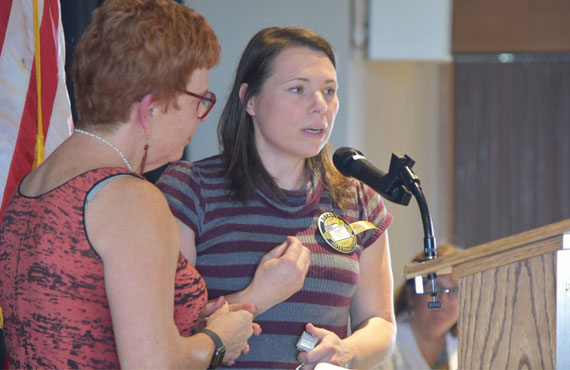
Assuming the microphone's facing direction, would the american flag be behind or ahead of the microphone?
ahead

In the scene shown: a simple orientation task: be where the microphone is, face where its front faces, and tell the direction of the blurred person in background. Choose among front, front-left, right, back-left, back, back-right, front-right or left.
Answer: right

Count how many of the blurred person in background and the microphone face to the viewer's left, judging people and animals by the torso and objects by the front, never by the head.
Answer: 1

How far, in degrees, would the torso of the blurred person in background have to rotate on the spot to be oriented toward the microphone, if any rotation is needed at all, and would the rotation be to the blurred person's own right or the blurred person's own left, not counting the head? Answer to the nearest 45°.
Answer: approximately 45° to the blurred person's own right

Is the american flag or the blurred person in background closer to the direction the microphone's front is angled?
the american flag

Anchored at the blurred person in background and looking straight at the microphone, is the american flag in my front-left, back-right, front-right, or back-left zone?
front-right

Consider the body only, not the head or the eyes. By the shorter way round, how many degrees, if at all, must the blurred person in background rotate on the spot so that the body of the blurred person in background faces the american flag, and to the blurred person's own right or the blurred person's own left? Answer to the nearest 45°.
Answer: approximately 90° to the blurred person's own right

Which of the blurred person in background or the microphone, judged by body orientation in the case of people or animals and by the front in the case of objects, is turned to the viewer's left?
the microphone

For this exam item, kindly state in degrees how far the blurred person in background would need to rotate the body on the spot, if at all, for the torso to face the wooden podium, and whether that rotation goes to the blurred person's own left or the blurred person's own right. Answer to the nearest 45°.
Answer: approximately 45° to the blurred person's own right

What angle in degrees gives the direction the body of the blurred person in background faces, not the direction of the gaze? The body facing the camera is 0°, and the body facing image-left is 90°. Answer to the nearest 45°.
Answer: approximately 315°

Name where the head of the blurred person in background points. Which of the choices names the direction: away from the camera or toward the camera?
toward the camera

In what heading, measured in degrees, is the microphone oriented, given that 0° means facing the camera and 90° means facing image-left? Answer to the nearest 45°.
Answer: approximately 90°

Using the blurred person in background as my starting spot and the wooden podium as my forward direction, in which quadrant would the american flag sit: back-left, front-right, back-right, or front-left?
front-right
